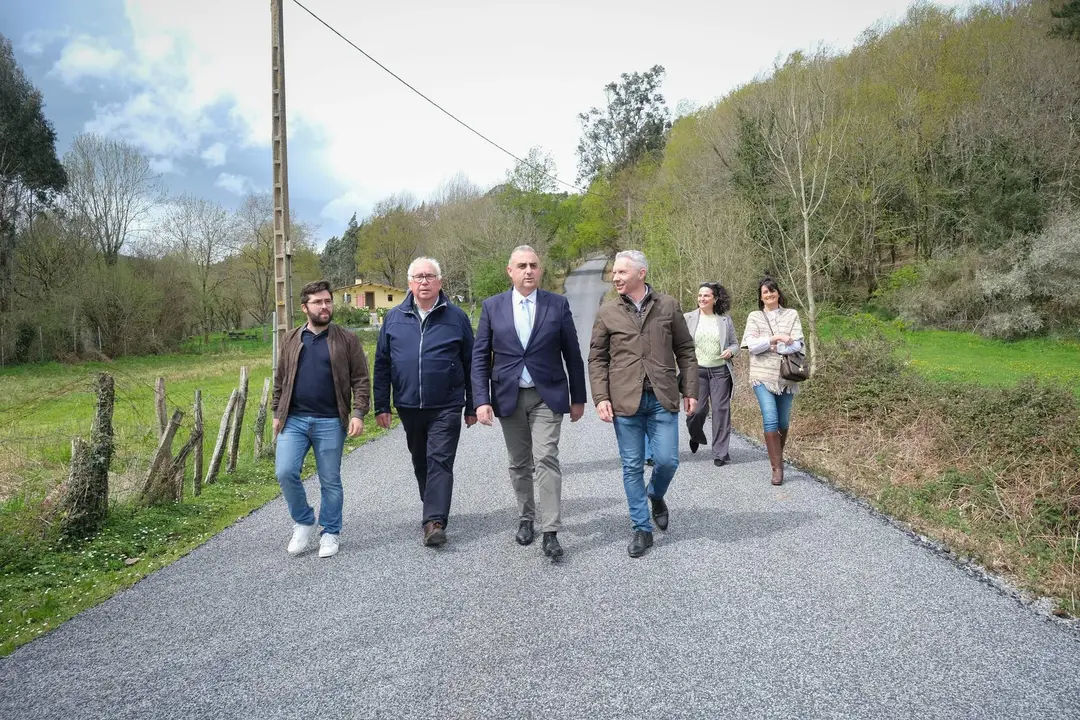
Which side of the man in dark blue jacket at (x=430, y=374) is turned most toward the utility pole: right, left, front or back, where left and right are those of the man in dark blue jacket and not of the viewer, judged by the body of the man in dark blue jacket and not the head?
back

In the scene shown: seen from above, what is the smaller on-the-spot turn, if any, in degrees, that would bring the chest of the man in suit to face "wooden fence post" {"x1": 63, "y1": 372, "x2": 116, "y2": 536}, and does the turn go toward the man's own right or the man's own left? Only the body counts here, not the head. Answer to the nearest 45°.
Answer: approximately 90° to the man's own right

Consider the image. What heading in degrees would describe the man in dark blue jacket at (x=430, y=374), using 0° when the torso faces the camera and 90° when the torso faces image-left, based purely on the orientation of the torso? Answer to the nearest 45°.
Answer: approximately 0°

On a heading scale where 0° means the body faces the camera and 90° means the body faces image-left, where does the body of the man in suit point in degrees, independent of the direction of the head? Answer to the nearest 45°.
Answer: approximately 0°

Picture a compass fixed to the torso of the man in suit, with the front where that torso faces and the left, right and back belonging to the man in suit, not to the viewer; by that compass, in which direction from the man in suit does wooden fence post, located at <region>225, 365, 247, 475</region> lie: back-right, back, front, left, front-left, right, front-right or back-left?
back-right

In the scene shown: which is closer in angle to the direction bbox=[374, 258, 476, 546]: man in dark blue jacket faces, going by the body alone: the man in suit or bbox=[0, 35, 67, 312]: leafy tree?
the man in suit

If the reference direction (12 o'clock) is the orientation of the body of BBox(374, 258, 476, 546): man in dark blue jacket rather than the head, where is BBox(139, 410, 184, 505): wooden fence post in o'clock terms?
The wooden fence post is roughly at 4 o'clock from the man in dark blue jacket.

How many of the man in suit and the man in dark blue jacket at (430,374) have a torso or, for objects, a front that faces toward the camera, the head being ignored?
2

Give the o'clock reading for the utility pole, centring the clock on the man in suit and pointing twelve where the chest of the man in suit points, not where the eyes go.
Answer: The utility pole is roughly at 5 o'clock from the man in suit.

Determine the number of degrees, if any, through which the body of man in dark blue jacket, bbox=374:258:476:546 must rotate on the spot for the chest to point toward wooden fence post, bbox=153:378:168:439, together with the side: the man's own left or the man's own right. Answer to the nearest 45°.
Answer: approximately 135° to the man's own right
